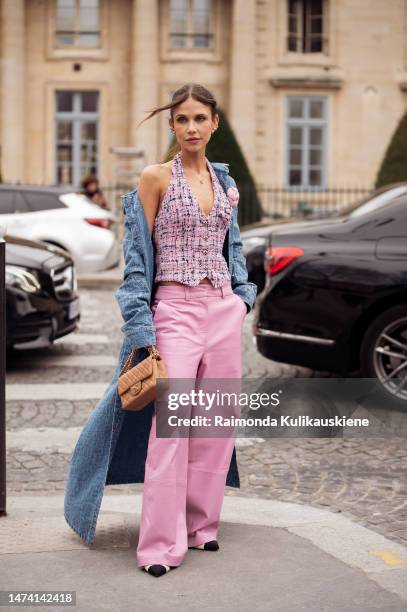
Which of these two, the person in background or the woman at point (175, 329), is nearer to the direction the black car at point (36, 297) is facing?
the woman

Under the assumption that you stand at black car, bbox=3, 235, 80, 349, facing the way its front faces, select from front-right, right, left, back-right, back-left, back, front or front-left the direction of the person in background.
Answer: back-left

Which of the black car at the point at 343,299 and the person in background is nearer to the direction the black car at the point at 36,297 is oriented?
the black car

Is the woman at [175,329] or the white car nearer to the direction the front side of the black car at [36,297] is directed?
the woman

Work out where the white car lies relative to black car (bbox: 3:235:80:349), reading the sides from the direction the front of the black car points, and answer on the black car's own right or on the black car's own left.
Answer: on the black car's own left

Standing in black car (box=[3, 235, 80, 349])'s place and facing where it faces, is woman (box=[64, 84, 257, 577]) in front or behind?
in front

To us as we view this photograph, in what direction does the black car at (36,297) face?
facing the viewer and to the right of the viewer

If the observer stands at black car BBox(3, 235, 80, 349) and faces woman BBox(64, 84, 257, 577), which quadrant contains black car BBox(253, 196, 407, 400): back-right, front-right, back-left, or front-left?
front-left

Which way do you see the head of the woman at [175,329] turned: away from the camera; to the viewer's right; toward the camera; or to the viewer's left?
toward the camera

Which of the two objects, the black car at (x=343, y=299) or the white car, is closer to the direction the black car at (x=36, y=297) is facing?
the black car
